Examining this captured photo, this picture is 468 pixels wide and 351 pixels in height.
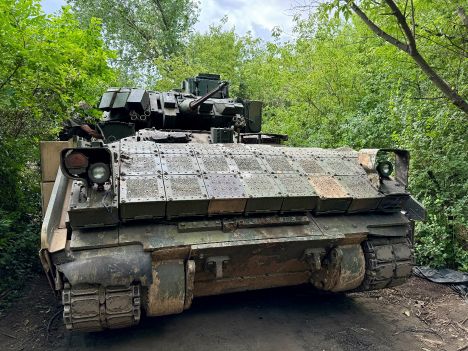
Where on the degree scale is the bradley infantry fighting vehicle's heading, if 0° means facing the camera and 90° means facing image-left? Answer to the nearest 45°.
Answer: approximately 0°

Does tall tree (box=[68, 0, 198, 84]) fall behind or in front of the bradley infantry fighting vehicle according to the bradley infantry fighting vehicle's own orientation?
behind
